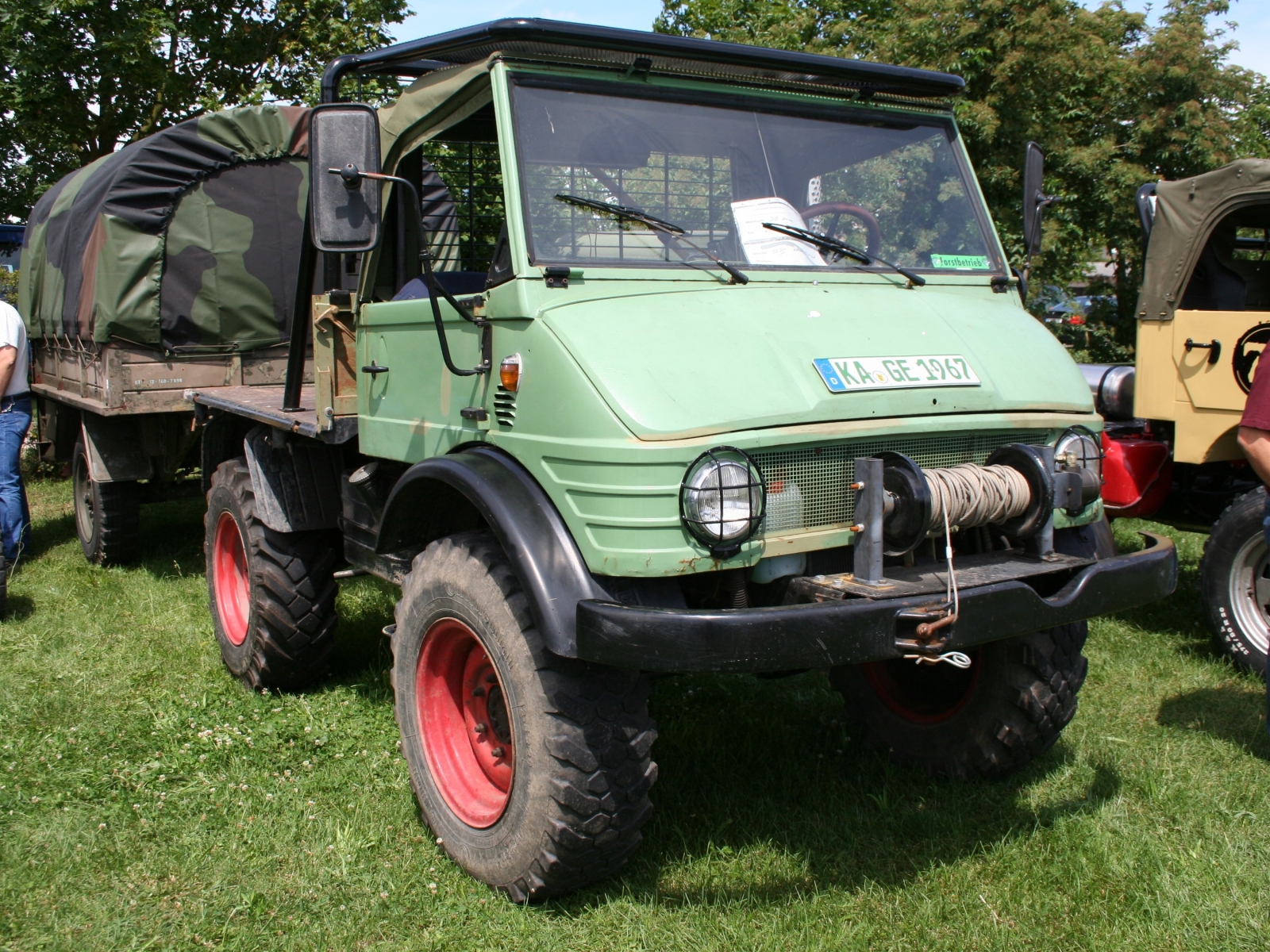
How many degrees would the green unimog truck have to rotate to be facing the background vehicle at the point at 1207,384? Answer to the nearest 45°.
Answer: approximately 90° to its left

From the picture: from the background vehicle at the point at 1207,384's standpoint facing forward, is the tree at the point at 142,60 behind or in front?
behind

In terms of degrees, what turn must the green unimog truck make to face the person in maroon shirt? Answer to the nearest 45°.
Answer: approximately 45° to its left

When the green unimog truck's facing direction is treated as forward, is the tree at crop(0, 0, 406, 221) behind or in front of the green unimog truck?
behind

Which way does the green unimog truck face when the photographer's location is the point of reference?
facing the viewer and to the right of the viewer

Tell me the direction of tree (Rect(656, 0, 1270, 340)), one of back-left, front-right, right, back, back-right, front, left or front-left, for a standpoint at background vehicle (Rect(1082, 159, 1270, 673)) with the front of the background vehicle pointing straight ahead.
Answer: back-left

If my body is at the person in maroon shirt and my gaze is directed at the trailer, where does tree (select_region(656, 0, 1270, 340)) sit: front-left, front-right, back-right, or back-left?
front-right

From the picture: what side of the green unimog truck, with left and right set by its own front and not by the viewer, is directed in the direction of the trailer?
back

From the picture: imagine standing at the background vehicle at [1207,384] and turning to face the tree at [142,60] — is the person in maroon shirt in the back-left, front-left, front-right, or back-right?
back-left
